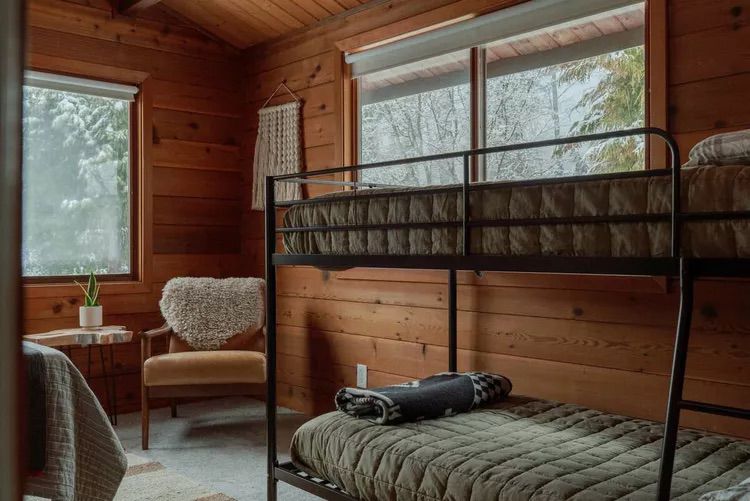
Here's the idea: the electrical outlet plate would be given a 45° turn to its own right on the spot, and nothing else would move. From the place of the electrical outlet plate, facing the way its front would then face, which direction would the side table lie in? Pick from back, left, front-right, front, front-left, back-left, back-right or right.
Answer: front

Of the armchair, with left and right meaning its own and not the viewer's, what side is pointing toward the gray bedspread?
front

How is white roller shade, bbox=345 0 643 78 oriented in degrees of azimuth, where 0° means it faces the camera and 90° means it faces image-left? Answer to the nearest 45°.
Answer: approximately 45°

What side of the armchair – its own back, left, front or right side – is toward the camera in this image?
front

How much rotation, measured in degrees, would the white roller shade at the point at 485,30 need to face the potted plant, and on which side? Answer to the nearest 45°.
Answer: approximately 45° to its right

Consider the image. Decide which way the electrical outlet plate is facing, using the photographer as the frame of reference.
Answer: facing the viewer and to the left of the viewer

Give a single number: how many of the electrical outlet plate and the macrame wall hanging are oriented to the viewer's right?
0

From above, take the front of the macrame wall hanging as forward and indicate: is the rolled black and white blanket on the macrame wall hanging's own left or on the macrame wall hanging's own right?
on the macrame wall hanging's own left

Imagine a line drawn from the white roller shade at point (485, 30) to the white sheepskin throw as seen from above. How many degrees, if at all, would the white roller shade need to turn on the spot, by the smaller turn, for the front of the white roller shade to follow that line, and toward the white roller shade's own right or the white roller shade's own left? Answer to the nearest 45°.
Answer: approximately 45° to the white roller shade's own right

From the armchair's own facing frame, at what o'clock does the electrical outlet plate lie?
The electrical outlet plate is roughly at 9 o'clock from the armchair.

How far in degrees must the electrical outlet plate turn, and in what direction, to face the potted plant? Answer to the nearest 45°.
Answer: approximately 45° to its right

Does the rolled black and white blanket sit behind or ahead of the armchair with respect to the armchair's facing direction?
ahead

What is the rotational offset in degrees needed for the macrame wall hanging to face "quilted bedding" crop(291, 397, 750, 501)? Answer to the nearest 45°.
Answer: approximately 45° to its left
